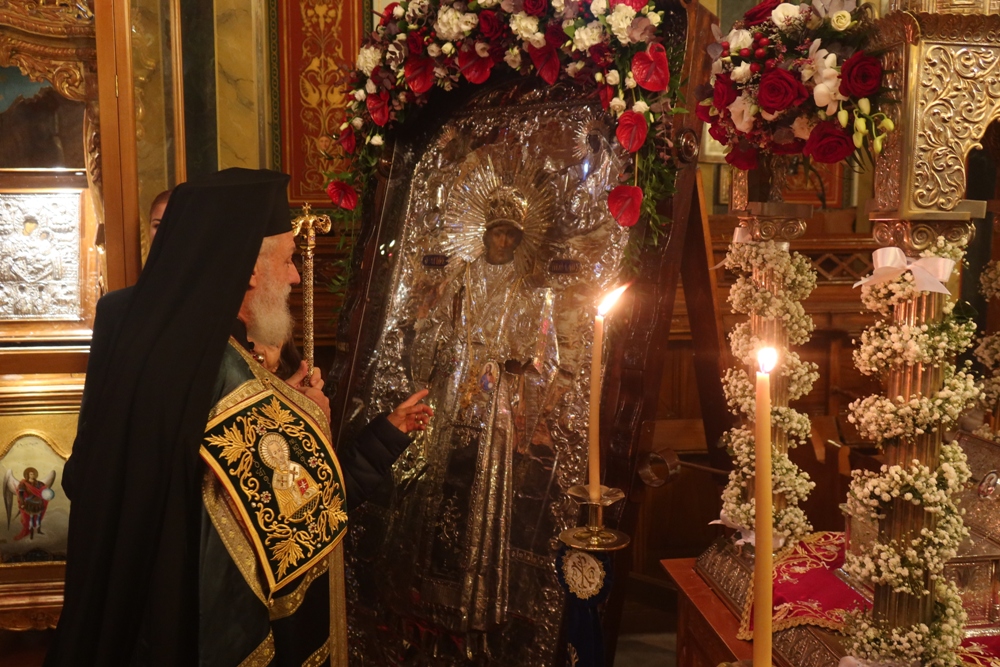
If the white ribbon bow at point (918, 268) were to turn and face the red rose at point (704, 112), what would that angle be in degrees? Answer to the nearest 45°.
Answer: approximately 135° to its right

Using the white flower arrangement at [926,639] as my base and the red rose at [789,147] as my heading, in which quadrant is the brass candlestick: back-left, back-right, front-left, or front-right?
front-left

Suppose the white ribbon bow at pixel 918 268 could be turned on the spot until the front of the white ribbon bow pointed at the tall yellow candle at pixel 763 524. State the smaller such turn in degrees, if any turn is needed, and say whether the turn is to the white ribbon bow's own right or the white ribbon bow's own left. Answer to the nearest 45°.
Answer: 0° — it already faces it

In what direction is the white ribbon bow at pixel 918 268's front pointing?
toward the camera

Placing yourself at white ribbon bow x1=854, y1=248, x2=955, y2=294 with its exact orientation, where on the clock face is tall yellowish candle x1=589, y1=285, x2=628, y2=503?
The tall yellowish candle is roughly at 2 o'clock from the white ribbon bow.

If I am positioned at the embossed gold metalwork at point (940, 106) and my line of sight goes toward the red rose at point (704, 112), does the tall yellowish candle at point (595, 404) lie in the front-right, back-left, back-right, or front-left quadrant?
front-left

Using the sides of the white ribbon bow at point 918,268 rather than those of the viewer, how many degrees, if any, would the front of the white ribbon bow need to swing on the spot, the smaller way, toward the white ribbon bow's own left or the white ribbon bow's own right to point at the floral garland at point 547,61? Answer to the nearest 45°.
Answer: approximately 135° to the white ribbon bow's own right

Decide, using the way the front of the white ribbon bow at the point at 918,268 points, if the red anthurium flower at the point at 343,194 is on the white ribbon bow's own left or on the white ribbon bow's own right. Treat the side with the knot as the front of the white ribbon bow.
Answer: on the white ribbon bow's own right

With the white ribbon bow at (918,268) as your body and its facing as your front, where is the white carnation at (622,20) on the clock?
The white carnation is roughly at 4 o'clock from the white ribbon bow.

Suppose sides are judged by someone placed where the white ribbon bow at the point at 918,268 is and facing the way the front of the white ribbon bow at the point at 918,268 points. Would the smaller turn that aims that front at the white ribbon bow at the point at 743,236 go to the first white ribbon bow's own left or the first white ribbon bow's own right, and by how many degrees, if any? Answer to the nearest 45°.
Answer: approximately 135° to the first white ribbon bow's own right

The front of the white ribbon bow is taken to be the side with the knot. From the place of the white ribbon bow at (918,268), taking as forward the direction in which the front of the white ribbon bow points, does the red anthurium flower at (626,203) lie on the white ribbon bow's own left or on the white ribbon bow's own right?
on the white ribbon bow's own right
